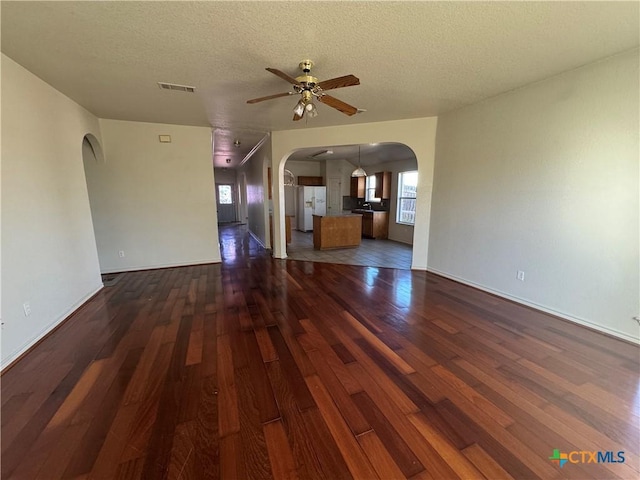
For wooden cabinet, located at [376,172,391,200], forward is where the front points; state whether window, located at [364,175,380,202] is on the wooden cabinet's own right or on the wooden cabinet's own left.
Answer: on the wooden cabinet's own right

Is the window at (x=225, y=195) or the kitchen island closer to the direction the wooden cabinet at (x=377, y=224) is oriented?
the kitchen island

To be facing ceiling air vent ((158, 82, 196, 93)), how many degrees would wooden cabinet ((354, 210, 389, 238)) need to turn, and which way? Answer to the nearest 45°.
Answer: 0° — it already faces it

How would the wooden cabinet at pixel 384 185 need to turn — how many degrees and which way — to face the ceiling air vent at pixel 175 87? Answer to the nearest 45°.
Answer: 0° — it already faces it

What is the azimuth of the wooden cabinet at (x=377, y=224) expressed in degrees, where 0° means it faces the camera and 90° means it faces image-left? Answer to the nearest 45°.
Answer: approximately 45°

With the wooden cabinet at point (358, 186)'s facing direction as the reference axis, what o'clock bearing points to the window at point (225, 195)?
The window is roughly at 4 o'clock from the wooden cabinet.

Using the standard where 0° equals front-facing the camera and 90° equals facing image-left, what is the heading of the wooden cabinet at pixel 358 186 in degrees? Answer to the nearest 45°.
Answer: approximately 0°

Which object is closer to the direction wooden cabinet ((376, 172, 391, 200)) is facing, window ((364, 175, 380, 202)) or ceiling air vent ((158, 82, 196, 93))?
the ceiling air vent

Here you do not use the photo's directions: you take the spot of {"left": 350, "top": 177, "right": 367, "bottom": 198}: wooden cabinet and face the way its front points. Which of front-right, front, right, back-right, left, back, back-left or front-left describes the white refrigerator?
right

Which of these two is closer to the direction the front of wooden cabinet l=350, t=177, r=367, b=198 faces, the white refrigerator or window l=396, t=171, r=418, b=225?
the window
